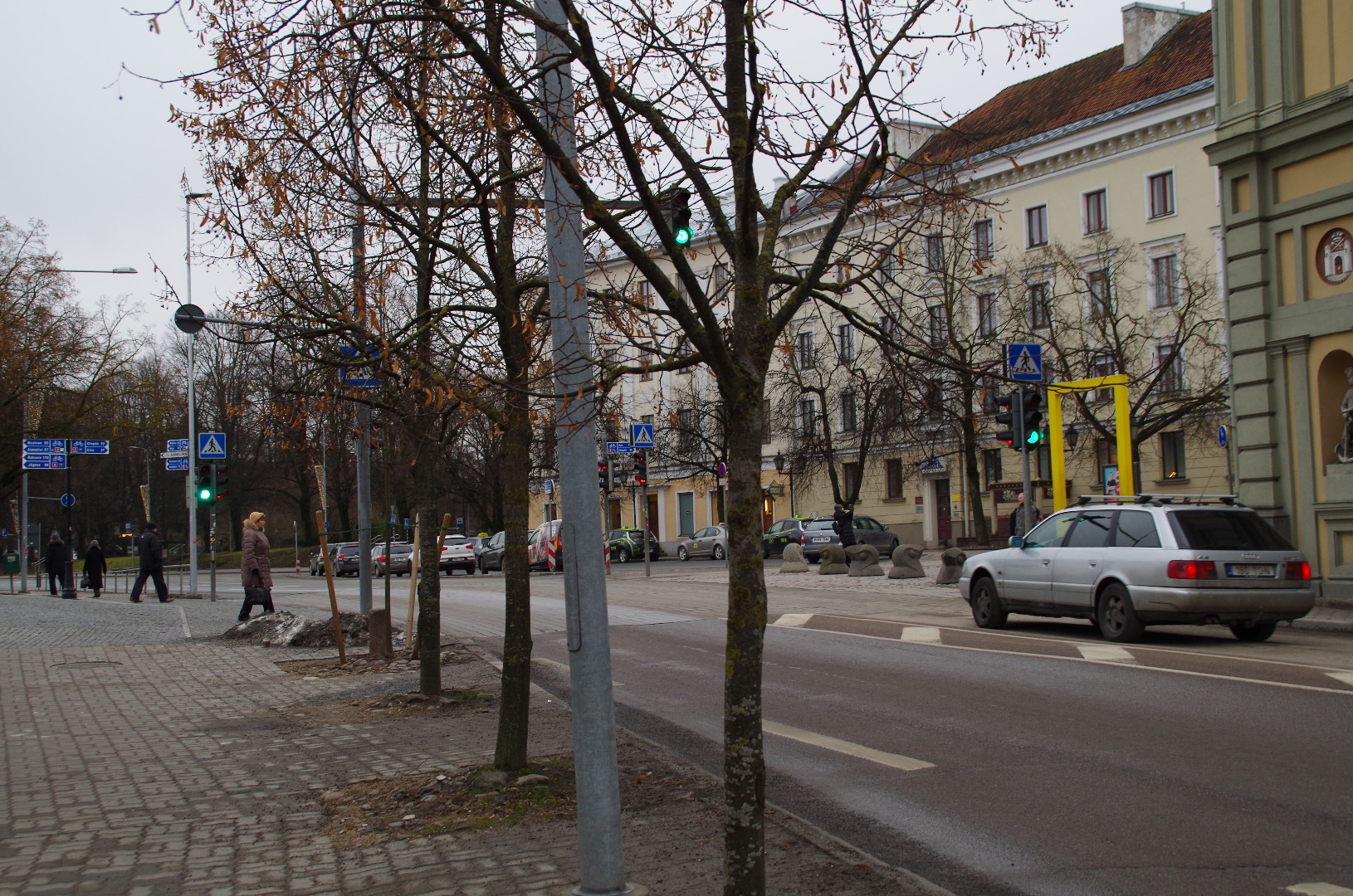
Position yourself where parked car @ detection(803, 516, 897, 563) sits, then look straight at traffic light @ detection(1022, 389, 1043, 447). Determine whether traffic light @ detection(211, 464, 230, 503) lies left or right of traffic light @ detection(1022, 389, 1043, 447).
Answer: right

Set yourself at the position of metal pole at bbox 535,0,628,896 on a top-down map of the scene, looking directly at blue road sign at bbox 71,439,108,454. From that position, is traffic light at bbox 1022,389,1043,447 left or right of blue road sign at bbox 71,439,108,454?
right

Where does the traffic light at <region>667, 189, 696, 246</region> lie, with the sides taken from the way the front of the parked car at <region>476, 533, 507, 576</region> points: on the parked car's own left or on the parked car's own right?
on the parked car's own left

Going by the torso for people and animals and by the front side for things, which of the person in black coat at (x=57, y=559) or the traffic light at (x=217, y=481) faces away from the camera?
the person in black coat

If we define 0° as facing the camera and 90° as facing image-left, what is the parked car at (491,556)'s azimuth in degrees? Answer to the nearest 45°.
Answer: approximately 45°

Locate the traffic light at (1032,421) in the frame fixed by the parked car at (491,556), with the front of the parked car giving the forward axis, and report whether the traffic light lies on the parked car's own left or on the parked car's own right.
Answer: on the parked car's own left

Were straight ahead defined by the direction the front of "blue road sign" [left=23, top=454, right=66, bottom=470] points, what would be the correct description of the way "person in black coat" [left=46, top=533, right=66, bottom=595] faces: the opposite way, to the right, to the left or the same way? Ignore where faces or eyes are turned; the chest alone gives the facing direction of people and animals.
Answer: the opposite way
